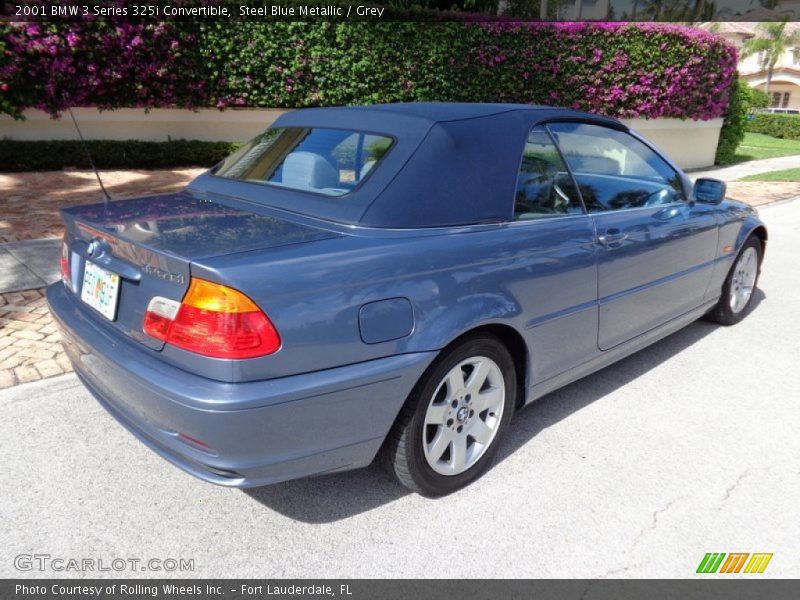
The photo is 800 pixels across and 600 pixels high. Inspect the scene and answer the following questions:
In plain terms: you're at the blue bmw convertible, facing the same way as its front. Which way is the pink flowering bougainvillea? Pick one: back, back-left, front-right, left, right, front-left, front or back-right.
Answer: front-left

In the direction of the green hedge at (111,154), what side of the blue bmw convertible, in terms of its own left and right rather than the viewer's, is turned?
left

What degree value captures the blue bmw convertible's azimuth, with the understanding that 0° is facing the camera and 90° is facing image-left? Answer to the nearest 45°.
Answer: approximately 225°

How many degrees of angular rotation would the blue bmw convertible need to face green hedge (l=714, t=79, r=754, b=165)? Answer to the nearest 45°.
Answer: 0° — it already faces it

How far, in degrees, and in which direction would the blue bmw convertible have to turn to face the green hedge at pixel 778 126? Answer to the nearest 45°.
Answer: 0° — it already faces it
